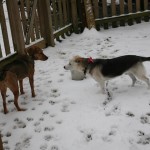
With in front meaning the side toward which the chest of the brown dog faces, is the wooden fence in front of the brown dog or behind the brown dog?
in front

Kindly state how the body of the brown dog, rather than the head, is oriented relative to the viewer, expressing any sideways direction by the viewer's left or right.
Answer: facing away from the viewer and to the right of the viewer
